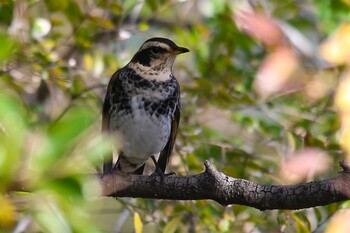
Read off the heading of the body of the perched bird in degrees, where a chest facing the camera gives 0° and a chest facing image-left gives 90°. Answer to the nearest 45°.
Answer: approximately 0°

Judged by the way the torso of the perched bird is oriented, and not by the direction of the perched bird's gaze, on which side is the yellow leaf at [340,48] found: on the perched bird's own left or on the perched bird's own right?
on the perched bird's own left

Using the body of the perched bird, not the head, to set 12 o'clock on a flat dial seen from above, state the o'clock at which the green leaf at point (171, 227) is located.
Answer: The green leaf is roughly at 6 o'clock from the perched bird.

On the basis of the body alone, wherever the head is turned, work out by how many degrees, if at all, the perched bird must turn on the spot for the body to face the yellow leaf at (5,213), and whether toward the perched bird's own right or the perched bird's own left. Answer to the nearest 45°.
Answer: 0° — it already faces it
